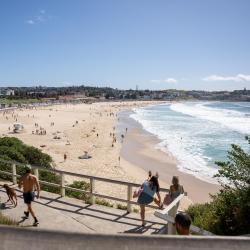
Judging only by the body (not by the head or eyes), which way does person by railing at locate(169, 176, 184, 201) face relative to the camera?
away from the camera

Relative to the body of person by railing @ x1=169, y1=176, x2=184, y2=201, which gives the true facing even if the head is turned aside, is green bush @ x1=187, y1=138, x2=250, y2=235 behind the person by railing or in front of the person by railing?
behind

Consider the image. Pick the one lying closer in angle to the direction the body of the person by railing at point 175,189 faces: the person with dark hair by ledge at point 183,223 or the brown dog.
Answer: the brown dog

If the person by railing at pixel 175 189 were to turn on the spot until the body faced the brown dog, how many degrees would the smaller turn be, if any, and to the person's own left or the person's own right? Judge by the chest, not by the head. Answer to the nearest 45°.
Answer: approximately 90° to the person's own left

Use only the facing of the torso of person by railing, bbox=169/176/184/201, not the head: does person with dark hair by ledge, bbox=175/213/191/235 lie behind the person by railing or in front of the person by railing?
behind
